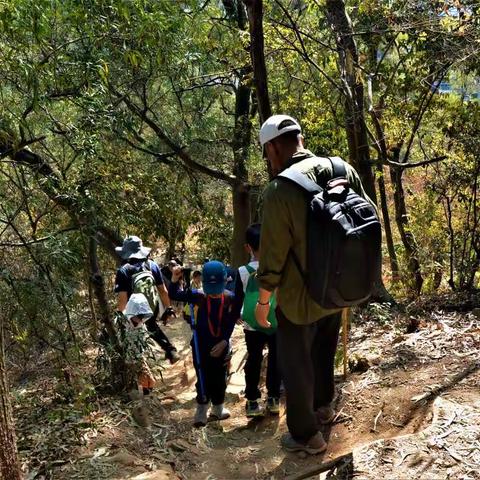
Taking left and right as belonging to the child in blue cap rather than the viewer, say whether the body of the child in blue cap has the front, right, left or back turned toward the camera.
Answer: front

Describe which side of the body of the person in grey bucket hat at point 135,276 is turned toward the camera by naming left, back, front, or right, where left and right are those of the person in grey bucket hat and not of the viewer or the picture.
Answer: back

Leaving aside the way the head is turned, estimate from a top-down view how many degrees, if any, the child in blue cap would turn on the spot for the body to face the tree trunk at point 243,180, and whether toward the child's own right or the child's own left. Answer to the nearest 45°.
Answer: approximately 180°

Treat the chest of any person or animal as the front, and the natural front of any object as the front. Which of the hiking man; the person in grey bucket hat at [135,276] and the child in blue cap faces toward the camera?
the child in blue cap

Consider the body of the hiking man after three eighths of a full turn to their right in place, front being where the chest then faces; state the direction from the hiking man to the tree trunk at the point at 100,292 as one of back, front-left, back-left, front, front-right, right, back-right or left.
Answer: back-left

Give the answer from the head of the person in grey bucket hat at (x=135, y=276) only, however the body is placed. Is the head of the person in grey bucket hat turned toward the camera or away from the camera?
away from the camera

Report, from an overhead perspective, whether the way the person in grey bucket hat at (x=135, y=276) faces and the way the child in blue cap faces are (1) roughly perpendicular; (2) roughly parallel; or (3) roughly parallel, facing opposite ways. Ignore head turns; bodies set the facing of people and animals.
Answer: roughly parallel, facing opposite ways

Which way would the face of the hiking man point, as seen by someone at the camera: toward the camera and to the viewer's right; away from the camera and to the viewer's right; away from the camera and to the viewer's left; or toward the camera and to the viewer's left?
away from the camera and to the viewer's left

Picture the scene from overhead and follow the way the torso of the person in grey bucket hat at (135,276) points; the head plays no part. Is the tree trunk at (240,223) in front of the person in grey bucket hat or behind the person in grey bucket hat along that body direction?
in front

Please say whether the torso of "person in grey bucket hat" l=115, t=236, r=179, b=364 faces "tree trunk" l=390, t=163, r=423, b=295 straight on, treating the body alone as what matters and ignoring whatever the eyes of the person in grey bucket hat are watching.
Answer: no

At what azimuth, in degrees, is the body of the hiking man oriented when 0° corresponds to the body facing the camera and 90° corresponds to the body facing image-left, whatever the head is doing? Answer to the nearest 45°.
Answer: approximately 135°

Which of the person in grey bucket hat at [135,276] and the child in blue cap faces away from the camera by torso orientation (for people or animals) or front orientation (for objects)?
the person in grey bucket hat

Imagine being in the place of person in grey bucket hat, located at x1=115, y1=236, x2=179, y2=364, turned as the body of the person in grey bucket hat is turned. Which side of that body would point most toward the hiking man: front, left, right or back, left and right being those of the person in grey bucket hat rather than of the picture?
back

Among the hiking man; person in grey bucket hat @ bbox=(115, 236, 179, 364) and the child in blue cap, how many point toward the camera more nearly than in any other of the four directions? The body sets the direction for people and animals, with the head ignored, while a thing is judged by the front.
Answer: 1
